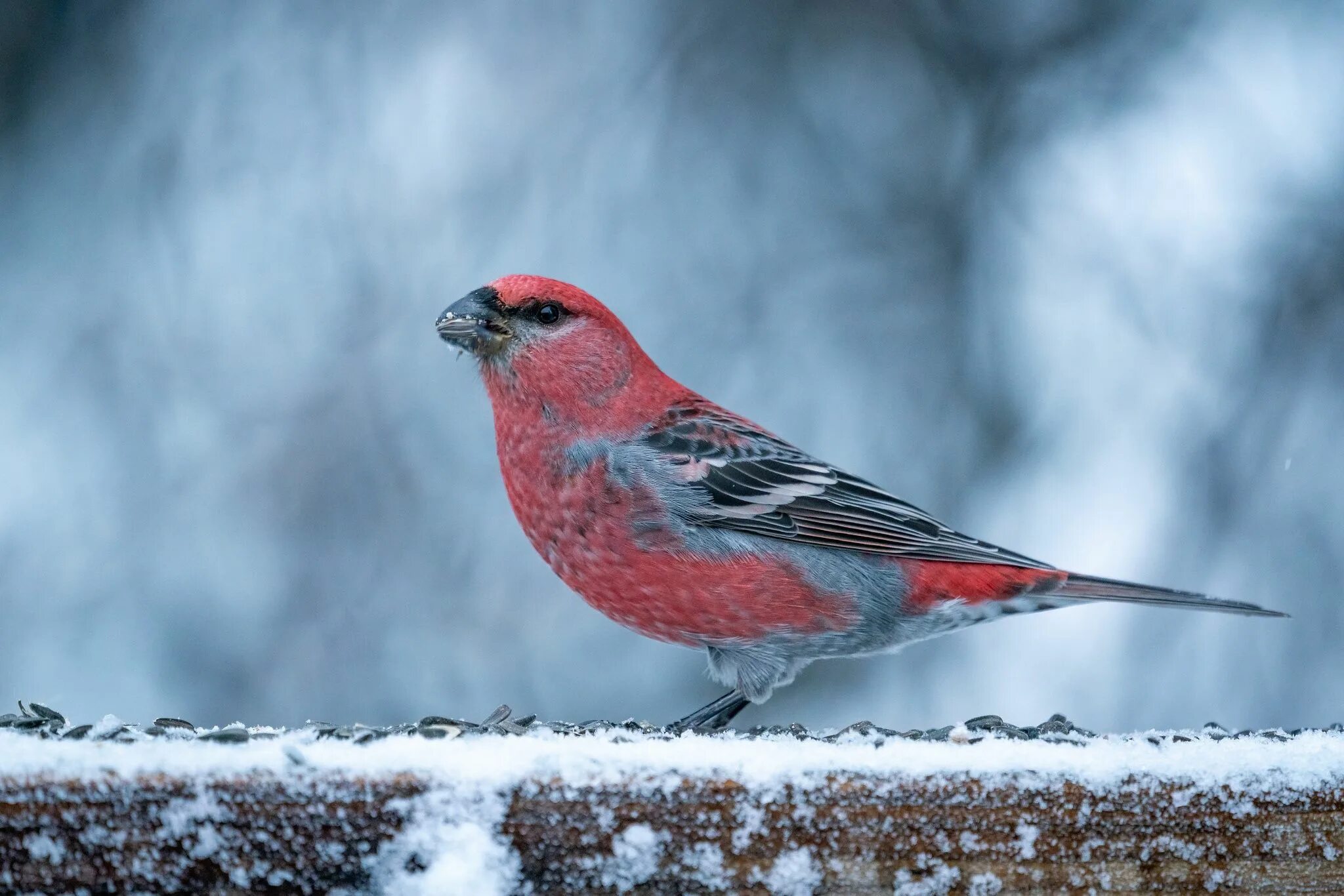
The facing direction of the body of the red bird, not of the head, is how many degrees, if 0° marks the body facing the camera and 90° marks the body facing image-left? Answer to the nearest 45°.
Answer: approximately 90°
